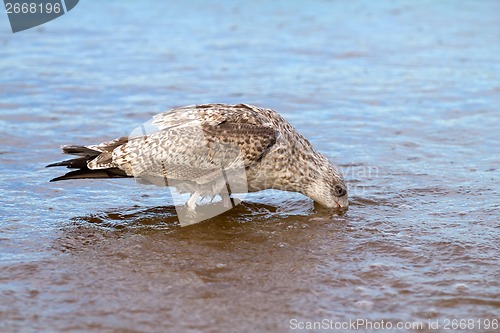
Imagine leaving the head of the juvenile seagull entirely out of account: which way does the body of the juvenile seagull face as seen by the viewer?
to the viewer's right
